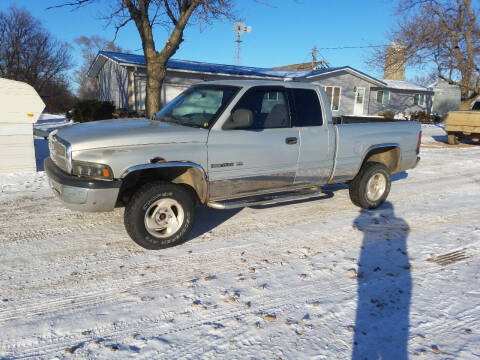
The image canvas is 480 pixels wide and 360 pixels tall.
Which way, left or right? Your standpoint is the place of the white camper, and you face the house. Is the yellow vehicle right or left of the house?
right

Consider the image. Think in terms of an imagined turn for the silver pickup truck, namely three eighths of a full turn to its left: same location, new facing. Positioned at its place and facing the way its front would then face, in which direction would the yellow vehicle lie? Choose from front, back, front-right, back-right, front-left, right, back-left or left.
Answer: front-left

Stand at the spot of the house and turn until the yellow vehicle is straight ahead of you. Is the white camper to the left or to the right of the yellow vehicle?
right

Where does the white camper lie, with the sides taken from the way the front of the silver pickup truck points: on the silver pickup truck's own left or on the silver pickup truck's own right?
on the silver pickup truck's own right

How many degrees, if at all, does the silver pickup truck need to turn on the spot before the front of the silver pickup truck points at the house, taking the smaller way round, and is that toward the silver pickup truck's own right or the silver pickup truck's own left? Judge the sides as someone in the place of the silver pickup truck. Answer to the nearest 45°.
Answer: approximately 135° to the silver pickup truck's own right
